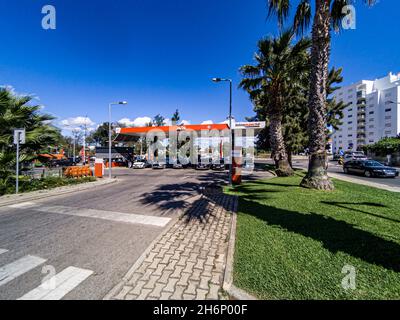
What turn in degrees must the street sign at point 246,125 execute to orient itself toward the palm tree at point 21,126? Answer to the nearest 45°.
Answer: approximately 45° to its right

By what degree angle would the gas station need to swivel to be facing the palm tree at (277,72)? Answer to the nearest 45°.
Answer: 0° — it already faces it

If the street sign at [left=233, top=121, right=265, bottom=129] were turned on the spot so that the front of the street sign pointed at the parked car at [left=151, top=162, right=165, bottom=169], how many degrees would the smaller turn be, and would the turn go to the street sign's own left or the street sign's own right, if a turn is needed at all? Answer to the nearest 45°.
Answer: approximately 135° to the street sign's own right

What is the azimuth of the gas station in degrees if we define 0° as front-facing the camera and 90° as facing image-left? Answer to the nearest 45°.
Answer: approximately 0°

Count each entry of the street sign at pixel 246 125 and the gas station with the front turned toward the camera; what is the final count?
2

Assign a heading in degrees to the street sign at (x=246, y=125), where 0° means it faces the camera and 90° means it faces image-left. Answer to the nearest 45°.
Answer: approximately 0°
